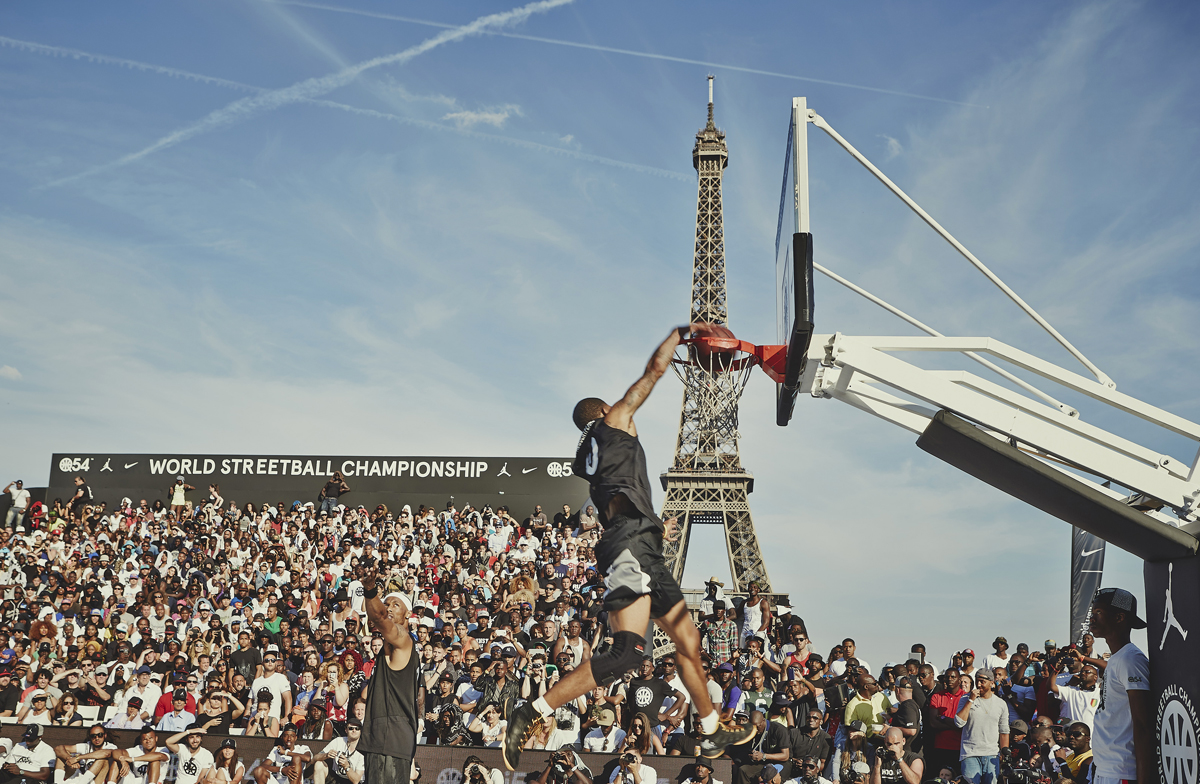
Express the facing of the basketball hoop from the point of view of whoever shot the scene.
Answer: facing to the left of the viewer

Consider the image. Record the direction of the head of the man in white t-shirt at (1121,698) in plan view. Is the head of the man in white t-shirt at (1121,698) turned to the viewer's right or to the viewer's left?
to the viewer's left

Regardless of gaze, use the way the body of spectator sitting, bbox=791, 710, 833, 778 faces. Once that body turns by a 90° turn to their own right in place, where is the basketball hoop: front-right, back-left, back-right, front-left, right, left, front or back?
left

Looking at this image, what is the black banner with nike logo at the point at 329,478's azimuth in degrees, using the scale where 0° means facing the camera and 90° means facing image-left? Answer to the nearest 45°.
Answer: approximately 0°

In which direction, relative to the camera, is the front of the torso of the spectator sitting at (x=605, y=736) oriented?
toward the camera

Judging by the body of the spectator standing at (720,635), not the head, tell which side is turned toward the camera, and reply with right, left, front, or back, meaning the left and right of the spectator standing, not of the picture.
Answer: front

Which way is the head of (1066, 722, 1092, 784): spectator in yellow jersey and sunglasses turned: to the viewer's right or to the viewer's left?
to the viewer's left

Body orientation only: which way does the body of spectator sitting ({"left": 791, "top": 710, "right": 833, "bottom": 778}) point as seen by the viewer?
toward the camera

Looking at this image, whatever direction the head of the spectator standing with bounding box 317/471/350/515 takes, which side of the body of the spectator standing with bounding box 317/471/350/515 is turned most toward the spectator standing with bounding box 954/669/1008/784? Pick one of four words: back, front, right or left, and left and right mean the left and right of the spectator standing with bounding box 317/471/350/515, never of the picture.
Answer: front

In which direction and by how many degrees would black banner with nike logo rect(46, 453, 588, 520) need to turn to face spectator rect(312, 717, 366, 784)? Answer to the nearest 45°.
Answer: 0° — it already faces them

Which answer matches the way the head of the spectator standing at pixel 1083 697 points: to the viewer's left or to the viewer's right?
to the viewer's left

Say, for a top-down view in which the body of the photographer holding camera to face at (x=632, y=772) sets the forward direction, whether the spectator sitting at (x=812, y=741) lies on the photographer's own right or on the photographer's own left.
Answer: on the photographer's own left

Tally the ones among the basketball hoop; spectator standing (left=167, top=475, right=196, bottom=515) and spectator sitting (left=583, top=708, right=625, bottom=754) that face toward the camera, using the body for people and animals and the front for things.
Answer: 2
